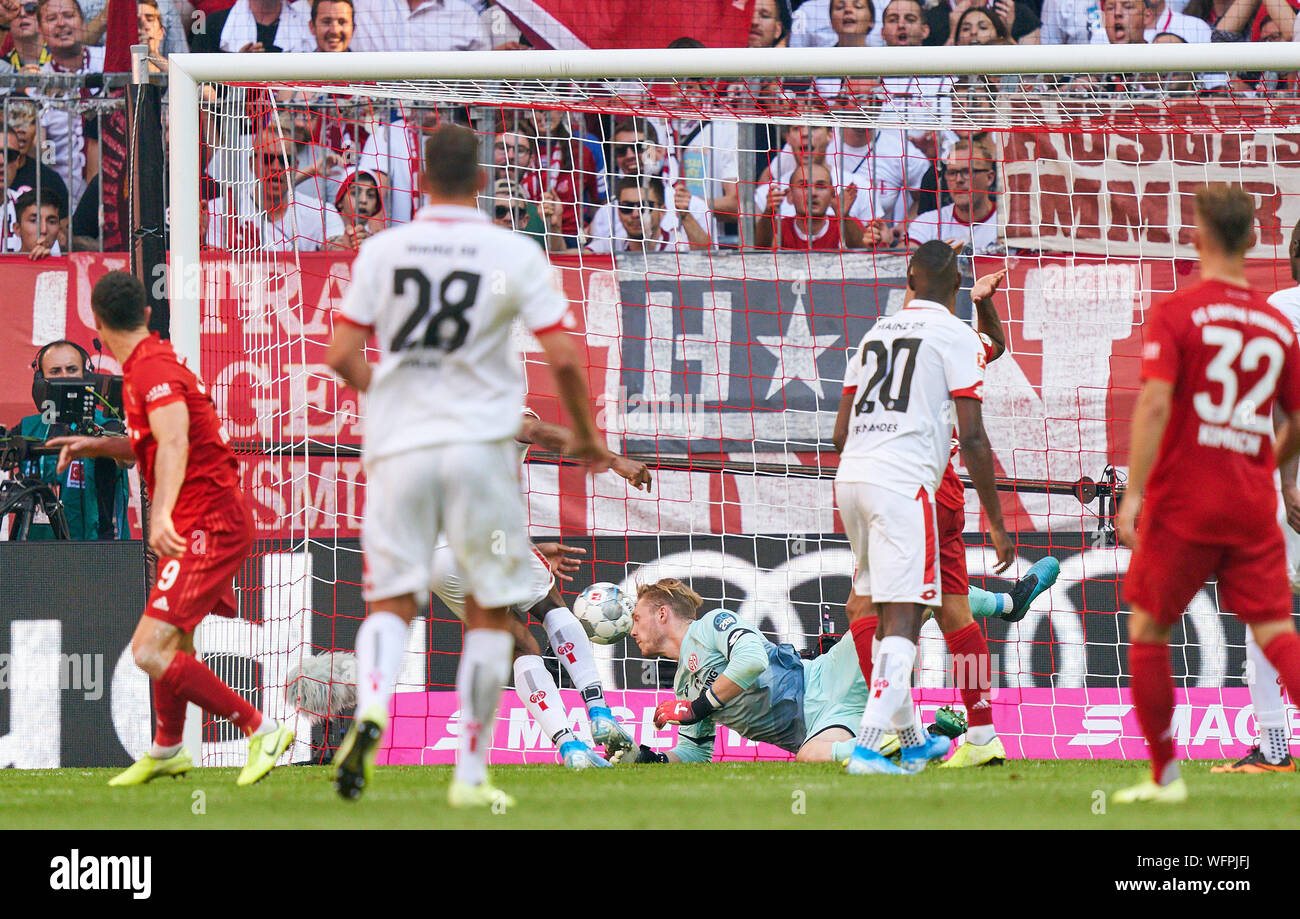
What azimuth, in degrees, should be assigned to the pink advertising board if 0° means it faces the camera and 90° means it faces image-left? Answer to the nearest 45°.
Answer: approximately 0°

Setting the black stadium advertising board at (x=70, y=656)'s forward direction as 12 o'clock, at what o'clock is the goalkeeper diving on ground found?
The goalkeeper diving on ground is roughly at 10 o'clock from the black stadium advertising board.

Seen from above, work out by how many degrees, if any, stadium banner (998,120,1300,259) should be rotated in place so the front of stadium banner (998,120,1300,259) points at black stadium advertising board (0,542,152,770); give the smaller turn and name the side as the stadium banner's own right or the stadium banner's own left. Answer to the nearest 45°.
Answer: approximately 45° to the stadium banner's own right

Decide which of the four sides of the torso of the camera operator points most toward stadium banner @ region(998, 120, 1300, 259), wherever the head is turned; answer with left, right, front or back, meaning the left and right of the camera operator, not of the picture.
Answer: left

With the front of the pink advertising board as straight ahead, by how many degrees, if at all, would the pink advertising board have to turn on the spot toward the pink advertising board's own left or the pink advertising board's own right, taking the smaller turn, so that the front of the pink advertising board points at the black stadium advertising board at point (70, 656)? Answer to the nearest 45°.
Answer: approximately 90° to the pink advertising board's own right

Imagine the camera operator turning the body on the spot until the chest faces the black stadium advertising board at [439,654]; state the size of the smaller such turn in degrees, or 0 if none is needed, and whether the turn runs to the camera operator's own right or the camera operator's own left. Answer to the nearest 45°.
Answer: approximately 45° to the camera operator's own left

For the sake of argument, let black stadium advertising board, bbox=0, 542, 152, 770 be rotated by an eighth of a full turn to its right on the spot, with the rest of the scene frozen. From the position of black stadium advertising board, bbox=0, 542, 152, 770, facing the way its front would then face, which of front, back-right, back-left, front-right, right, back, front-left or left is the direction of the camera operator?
back-right
